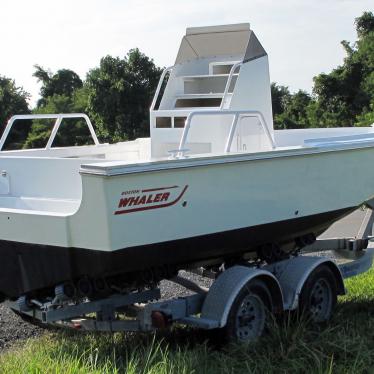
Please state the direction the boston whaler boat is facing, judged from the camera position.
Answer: facing away from the viewer and to the right of the viewer

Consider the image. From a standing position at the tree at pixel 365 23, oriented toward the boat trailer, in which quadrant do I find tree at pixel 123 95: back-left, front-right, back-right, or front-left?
front-right

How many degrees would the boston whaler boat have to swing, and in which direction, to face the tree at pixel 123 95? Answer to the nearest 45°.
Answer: approximately 45° to its left

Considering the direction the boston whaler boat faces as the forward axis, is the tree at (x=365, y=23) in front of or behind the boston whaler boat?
in front

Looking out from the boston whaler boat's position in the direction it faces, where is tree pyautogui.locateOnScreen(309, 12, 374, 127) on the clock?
The tree is roughly at 11 o'clock from the boston whaler boat.

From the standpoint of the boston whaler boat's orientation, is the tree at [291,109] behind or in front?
in front
